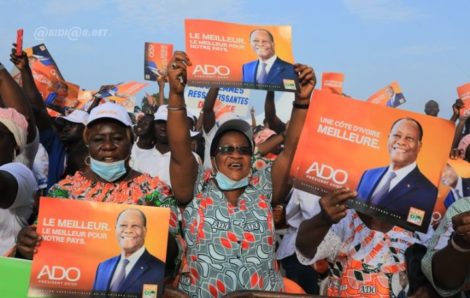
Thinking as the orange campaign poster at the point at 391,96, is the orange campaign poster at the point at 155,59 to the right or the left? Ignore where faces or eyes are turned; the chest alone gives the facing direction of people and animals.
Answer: on its right

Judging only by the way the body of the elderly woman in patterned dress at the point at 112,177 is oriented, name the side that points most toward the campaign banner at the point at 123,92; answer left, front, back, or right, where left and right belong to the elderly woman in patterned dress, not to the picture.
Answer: back

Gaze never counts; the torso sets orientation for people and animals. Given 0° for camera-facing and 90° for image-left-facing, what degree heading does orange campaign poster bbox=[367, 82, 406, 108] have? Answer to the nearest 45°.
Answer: approximately 0°

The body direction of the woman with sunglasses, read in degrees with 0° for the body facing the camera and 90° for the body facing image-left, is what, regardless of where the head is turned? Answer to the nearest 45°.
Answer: approximately 0°
